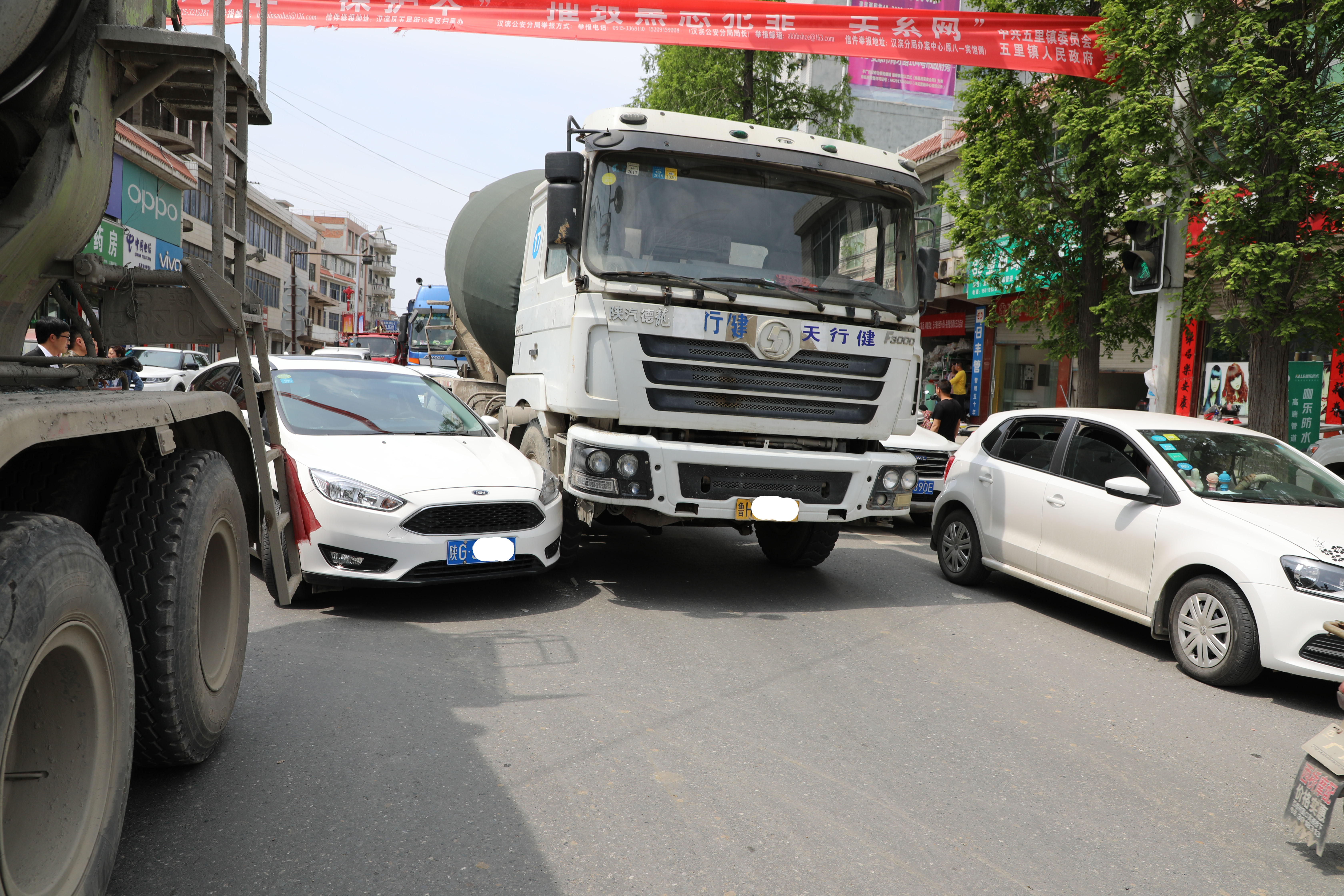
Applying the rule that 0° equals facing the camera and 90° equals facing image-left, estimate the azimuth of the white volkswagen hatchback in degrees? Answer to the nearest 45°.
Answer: approximately 315°

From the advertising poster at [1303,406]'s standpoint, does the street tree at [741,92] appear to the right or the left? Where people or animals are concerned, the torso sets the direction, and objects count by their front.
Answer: on its right

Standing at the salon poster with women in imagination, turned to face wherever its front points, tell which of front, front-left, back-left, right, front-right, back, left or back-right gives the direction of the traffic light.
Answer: front

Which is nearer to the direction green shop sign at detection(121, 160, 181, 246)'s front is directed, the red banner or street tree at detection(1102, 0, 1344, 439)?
the street tree

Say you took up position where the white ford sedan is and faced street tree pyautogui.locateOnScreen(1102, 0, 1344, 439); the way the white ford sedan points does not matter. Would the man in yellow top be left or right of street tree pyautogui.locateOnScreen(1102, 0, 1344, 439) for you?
left

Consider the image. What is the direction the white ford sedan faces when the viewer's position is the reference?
facing the viewer and to the right of the viewer

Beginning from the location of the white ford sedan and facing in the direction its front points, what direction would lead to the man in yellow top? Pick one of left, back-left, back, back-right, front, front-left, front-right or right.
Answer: left

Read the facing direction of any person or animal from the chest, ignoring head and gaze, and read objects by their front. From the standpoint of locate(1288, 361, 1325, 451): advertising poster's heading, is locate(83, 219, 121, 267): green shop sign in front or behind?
in front
